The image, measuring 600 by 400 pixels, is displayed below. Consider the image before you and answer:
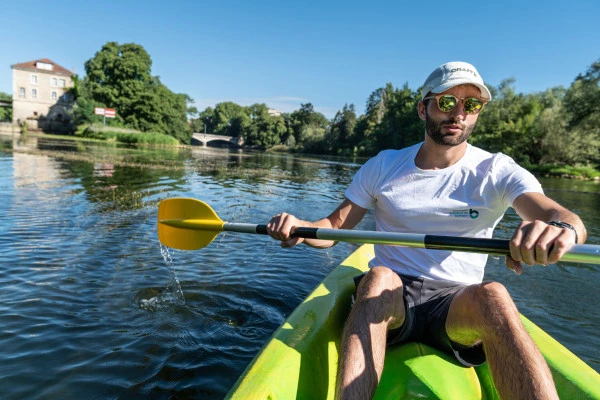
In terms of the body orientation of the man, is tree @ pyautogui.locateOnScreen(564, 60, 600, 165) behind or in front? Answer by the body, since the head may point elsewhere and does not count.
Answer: behind

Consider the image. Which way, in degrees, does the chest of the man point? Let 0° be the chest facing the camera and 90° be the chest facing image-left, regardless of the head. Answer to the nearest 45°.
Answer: approximately 0°
